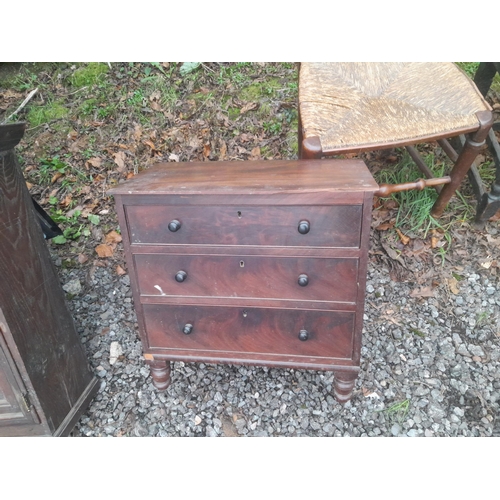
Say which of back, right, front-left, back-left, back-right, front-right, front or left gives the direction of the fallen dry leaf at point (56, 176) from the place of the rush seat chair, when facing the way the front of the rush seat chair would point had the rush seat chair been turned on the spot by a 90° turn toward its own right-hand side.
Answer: front

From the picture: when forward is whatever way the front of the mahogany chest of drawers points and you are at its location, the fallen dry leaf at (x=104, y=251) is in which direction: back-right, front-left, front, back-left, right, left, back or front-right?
back-right

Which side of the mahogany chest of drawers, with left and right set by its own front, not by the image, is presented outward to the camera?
front

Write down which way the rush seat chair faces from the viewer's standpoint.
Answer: facing the viewer

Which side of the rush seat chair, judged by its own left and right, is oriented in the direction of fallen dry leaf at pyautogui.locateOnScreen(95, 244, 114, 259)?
right

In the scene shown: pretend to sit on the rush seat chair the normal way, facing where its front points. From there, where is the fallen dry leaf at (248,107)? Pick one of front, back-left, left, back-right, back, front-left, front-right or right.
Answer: back-right

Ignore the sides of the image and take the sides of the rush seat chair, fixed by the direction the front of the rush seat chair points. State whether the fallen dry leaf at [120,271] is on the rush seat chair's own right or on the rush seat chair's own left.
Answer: on the rush seat chair's own right

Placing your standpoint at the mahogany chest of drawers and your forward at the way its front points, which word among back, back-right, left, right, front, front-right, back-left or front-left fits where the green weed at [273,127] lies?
back

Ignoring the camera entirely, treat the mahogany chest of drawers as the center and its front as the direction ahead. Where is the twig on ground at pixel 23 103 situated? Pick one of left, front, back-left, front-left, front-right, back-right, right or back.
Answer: back-right

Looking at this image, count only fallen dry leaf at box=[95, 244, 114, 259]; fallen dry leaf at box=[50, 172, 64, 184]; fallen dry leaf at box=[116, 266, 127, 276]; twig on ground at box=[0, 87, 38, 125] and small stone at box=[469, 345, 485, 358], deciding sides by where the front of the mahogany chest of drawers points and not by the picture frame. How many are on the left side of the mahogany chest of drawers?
1

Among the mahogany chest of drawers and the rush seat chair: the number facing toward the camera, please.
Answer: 2

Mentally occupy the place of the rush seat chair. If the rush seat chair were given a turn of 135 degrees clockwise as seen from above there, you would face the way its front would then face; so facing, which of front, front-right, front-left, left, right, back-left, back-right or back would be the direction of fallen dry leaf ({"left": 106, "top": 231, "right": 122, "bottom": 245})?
front-left
